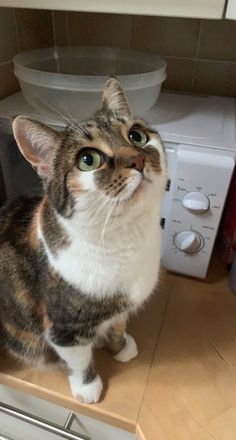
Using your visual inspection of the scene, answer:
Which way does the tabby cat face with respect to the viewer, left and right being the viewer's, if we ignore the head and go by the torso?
facing the viewer and to the right of the viewer

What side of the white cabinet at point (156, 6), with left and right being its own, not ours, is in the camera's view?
front

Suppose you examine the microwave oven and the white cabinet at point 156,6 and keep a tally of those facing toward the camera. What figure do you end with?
2

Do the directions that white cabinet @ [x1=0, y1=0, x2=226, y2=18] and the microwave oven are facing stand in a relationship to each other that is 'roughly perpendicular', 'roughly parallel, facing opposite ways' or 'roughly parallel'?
roughly parallel
